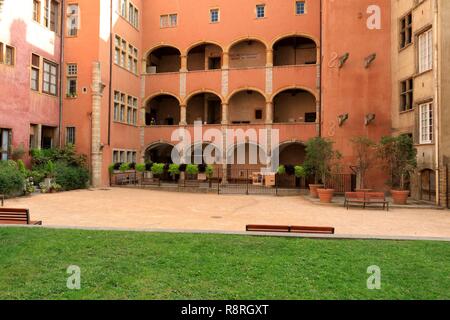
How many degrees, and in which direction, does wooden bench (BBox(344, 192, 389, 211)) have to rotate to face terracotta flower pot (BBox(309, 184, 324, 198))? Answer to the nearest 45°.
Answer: approximately 135° to its right

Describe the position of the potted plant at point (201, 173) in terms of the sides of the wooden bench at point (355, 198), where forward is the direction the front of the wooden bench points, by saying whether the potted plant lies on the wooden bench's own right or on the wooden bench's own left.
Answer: on the wooden bench's own right

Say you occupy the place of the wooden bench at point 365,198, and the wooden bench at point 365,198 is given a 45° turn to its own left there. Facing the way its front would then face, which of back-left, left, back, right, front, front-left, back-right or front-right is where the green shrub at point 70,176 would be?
back-right

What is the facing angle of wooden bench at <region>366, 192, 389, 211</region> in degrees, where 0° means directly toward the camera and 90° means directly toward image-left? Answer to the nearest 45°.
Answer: approximately 0°

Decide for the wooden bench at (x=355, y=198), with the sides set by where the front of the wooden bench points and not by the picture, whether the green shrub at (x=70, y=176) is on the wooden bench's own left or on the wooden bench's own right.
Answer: on the wooden bench's own right

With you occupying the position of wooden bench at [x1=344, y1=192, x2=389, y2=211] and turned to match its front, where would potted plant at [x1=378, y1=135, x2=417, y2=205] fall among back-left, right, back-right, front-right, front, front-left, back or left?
back-left

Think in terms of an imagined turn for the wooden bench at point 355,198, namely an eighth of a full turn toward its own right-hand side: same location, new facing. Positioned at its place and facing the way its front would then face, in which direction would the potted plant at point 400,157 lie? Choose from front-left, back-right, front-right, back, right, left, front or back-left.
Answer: back

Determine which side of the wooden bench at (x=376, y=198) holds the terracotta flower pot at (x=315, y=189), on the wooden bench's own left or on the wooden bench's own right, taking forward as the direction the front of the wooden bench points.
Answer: on the wooden bench's own right

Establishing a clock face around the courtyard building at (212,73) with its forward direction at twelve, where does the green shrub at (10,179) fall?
The green shrub is roughly at 2 o'clock from the courtyard building.

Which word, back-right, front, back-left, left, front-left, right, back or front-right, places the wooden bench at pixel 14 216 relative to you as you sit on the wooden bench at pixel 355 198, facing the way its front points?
front-right

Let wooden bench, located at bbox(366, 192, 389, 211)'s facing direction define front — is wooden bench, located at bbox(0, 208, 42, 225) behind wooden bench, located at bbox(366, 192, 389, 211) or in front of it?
in front

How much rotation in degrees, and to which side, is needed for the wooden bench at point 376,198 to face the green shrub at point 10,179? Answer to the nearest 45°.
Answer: approximately 90° to its right

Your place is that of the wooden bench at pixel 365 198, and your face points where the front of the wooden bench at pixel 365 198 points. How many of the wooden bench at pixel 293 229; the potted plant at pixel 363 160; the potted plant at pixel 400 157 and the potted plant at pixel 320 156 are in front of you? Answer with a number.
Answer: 1

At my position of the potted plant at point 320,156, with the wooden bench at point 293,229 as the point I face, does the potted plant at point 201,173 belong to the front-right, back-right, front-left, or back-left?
back-right

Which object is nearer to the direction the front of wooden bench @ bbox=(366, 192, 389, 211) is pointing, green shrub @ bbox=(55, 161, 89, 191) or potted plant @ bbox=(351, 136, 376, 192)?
the green shrub
